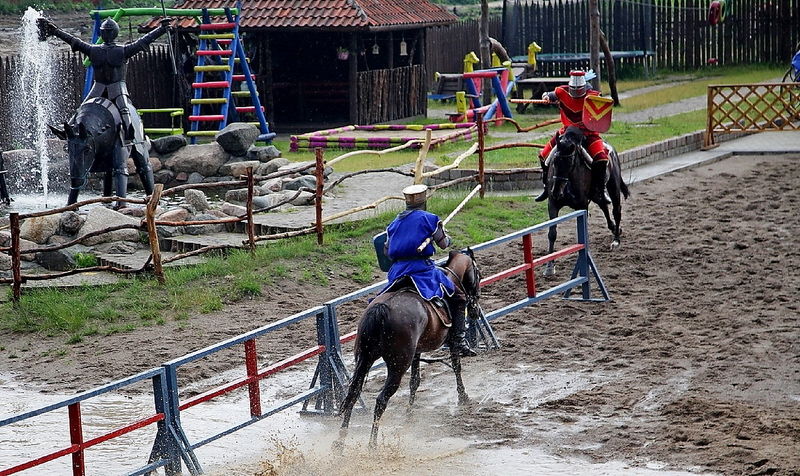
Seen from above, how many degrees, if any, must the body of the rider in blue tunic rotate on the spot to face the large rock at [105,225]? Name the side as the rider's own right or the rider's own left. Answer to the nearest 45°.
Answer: approximately 90° to the rider's own left

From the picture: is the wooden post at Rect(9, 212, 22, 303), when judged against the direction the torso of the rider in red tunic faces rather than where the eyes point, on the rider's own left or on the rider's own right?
on the rider's own right

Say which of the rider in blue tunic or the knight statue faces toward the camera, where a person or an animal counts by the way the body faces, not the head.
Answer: the knight statue

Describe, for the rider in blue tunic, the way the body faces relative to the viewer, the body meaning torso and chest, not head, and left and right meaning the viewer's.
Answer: facing away from the viewer and to the right of the viewer

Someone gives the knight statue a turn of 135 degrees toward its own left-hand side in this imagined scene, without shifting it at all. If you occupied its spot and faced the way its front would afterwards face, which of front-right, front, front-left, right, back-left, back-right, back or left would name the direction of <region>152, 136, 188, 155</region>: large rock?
front-left

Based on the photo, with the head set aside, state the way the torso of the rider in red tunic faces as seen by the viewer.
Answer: toward the camera

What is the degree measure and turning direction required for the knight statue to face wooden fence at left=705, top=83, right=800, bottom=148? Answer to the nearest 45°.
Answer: approximately 135° to its left

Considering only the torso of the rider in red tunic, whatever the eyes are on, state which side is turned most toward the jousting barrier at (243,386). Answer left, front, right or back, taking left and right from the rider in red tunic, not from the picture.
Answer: front

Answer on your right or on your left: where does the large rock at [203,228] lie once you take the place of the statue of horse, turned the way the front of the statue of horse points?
on your left

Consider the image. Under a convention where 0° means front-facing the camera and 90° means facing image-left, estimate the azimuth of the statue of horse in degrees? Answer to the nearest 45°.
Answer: approximately 45°

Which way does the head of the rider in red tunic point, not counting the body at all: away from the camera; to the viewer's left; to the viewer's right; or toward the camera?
toward the camera

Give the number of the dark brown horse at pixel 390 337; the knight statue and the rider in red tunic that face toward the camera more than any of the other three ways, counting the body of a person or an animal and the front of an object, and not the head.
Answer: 2

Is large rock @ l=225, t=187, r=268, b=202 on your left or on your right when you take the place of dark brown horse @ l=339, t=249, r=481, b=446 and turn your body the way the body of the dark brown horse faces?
on your left

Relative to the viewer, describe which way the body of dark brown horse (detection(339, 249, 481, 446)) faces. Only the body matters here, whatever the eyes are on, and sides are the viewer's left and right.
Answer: facing away from the viewer and to the right of the viewer

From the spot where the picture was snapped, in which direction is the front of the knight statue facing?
facing the viewer
